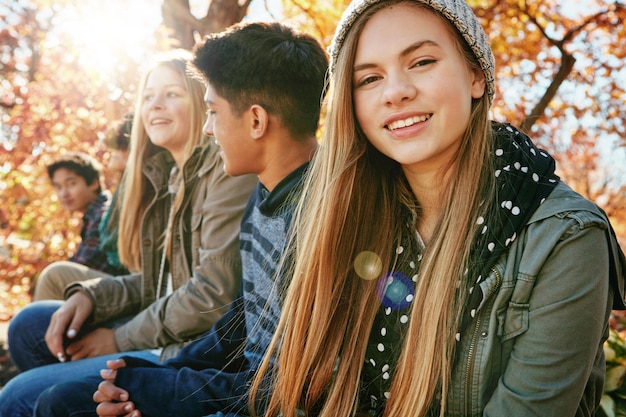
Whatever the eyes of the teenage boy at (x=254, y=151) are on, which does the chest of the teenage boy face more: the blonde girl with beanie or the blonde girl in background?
the blonde girl in background

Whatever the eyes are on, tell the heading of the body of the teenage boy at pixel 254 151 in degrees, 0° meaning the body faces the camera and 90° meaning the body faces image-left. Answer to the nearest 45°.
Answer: approximately 90°

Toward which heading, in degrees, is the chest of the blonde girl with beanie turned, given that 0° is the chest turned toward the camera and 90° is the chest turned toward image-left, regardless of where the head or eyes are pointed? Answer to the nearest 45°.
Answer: approximately 45°

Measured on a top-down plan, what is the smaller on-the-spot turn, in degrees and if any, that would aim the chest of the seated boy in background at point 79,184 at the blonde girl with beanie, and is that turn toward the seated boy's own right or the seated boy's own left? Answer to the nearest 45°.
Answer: approximately 45° to the seated boy's own left

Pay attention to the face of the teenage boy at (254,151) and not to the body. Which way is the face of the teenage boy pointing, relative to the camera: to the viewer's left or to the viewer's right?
to the viewer's left

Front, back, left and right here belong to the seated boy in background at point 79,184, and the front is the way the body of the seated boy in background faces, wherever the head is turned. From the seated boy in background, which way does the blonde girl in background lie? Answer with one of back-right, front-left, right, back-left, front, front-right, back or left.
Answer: front-left

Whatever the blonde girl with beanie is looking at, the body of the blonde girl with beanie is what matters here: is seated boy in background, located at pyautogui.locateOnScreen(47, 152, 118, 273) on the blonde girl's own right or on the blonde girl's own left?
on the blonde girl's own right
